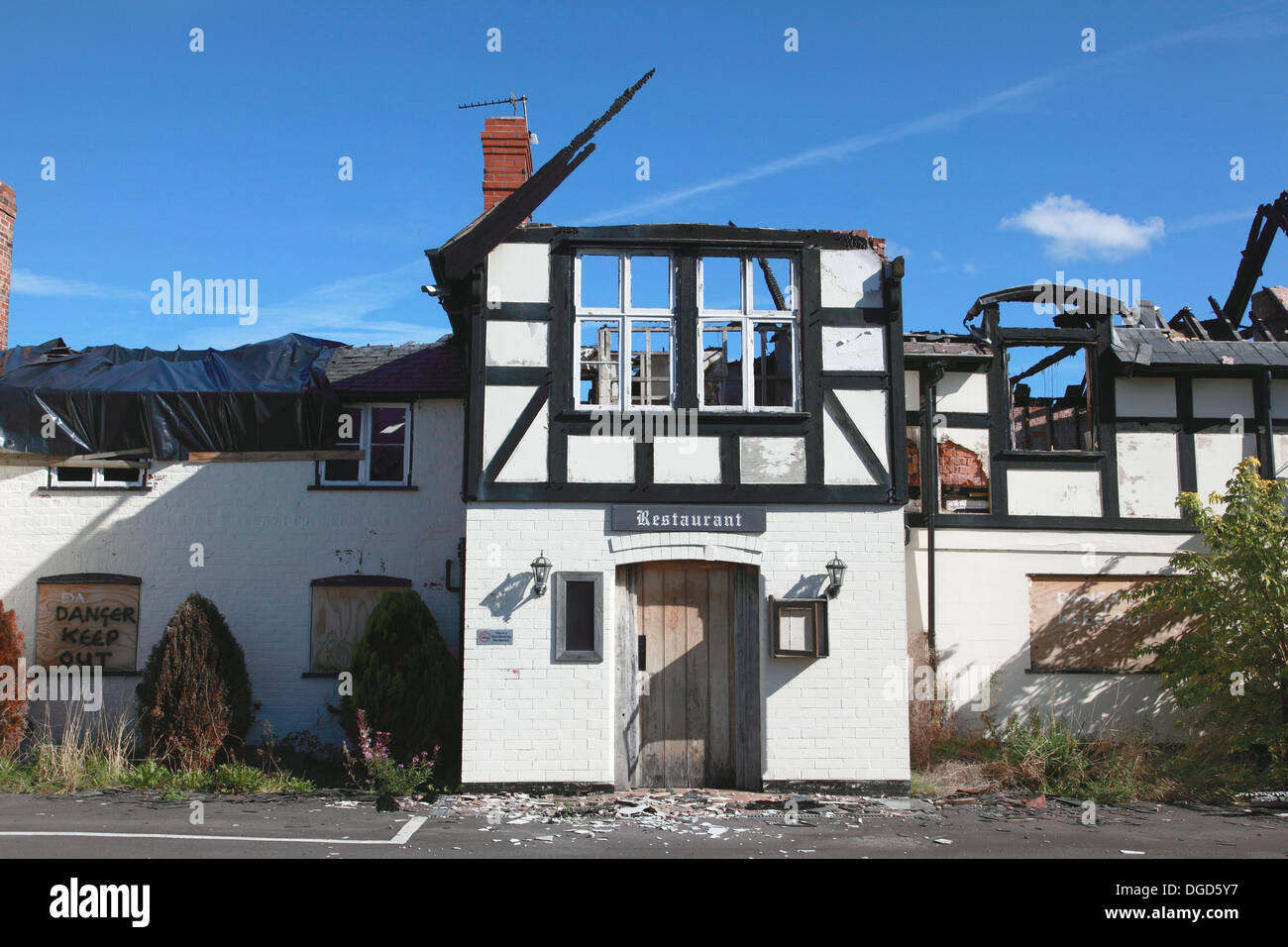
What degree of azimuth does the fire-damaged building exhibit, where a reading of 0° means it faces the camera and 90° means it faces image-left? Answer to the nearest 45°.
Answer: approximately 0°

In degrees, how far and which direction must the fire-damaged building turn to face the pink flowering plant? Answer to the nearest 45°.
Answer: approximately 45° to its right
